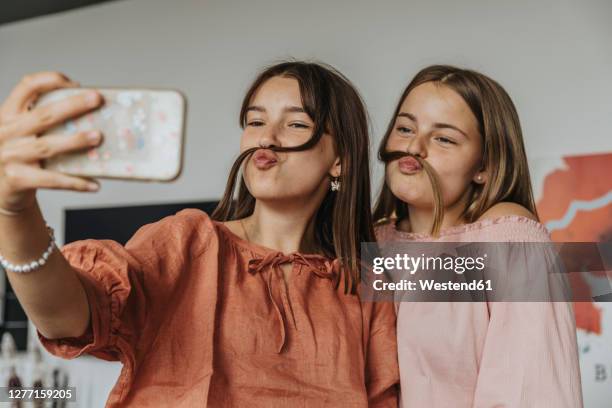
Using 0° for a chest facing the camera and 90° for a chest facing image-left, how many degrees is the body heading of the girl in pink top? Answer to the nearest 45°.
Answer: approximately 45°

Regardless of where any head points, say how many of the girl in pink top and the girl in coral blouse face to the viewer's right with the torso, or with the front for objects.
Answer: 0

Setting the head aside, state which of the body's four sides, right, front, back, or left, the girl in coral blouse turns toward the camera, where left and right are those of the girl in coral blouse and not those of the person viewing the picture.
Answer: front

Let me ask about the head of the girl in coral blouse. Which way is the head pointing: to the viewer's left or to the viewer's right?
to the viewer's left

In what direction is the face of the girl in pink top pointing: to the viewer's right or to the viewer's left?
to the viewer's left
